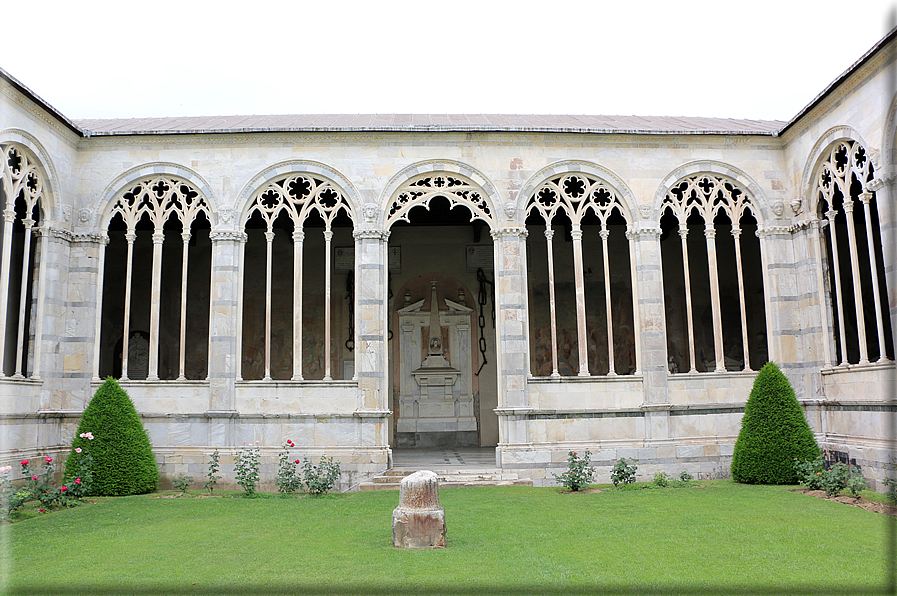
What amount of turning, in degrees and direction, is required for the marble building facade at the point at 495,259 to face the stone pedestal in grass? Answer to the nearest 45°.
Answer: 0° — it already faces it

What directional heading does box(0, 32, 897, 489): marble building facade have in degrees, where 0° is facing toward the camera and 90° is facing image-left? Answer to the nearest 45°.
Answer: approximately 0°
